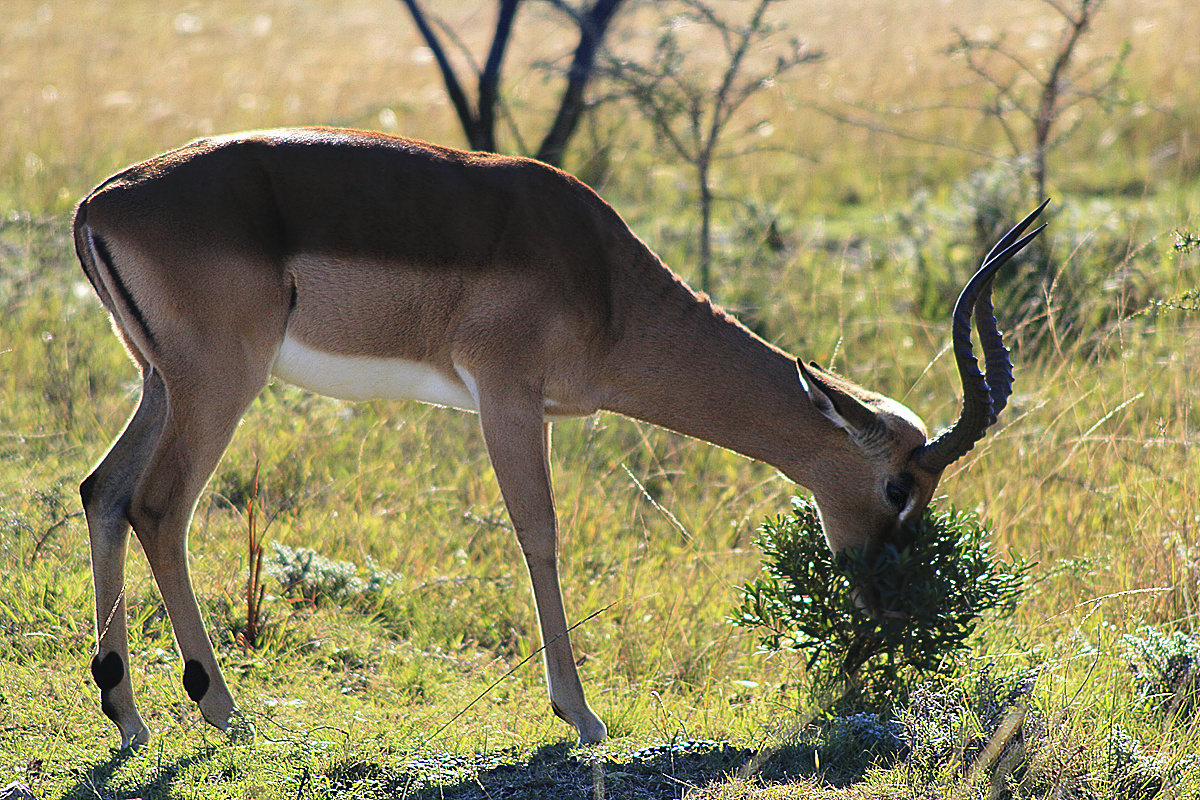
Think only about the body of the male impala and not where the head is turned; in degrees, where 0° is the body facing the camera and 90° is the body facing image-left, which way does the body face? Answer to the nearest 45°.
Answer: approximately 270°

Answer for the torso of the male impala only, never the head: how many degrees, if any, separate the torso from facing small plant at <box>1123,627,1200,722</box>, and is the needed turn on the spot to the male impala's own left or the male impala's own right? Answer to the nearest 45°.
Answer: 0° — it already faces it

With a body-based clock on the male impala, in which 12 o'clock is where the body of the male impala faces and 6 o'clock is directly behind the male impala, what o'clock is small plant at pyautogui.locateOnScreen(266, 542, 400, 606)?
The small plant is roughly at 8 o'clock from the male impala.

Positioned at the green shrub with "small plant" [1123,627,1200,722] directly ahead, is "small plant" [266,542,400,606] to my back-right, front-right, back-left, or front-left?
back-left

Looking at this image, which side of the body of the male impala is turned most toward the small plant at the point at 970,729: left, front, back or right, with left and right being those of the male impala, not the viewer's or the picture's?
front

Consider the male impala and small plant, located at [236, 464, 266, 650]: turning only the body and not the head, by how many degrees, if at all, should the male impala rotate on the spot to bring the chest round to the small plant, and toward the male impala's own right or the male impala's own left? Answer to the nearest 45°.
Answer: approximately 135° to the male impala's own left

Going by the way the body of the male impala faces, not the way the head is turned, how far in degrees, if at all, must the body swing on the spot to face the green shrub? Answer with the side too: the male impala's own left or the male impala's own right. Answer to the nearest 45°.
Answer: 0° — it already faces it
